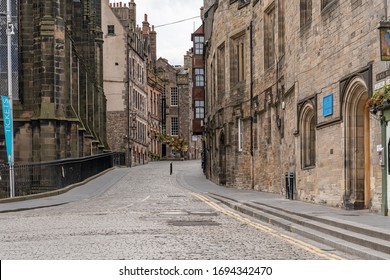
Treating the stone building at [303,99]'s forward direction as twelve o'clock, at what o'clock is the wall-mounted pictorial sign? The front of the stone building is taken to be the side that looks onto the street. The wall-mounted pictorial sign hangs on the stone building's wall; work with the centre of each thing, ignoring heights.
The wall-mounted pictorial sign is roughly at 10 o'clock from the stone building.

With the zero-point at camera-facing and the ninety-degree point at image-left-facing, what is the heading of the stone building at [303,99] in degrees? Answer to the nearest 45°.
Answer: approximately 45°
